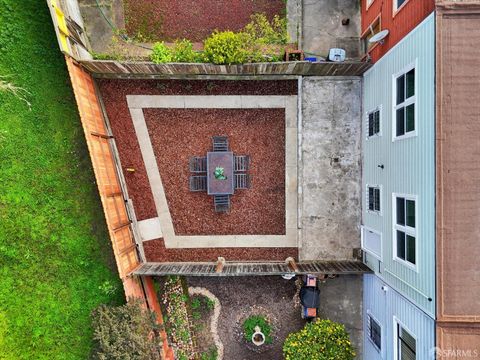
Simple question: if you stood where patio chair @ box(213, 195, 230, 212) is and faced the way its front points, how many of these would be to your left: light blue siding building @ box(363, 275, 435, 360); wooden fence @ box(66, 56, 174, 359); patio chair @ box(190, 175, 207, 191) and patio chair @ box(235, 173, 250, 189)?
2

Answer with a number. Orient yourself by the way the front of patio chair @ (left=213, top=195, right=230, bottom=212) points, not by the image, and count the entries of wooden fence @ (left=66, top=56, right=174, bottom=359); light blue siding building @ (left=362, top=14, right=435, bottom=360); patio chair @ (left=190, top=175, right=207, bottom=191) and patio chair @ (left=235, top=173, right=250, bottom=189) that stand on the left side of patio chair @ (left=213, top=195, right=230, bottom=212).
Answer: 2

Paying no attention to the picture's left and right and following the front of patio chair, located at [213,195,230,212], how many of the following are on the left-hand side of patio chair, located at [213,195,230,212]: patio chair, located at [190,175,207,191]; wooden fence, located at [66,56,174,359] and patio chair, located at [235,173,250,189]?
2

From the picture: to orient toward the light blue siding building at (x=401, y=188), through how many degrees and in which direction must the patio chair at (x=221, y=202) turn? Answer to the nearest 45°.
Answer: approximately 135° to its right

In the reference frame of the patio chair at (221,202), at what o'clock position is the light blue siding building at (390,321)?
The light blue siding building is roughly at 4 o'clock from the patio chair.

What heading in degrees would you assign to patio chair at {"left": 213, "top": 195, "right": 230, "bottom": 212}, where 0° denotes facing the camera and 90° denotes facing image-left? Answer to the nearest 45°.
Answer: approximately 180°

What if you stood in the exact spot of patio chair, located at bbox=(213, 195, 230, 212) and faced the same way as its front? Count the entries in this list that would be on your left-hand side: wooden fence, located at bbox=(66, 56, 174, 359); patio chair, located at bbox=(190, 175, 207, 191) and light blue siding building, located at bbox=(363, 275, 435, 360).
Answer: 2

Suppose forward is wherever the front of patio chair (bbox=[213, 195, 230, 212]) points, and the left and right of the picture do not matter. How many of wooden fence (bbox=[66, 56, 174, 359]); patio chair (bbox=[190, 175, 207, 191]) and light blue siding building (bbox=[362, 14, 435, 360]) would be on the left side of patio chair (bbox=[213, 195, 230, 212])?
2
